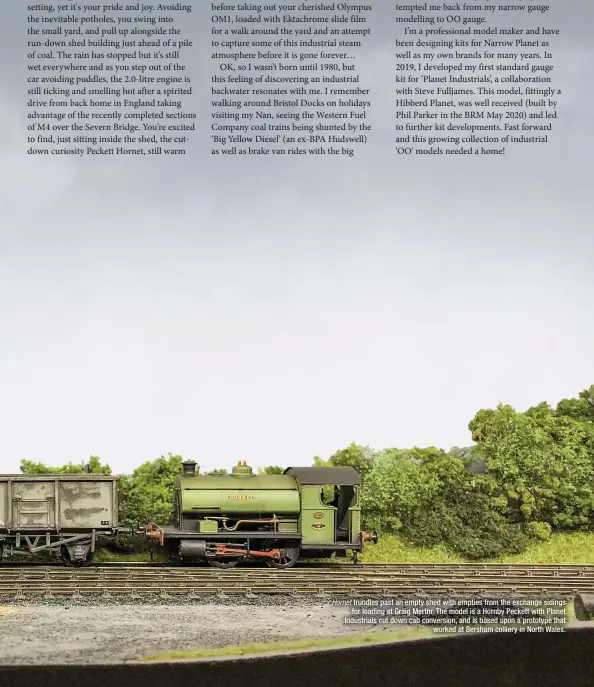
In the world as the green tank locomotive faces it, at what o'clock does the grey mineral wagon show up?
The grey mineral wagon is roughly at 12 o'clock from the green tank locomotive.

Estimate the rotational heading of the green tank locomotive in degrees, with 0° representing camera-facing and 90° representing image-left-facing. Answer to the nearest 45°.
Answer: approximately 90°

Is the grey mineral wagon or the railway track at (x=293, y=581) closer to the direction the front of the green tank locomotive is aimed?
the grey mineral wagon
